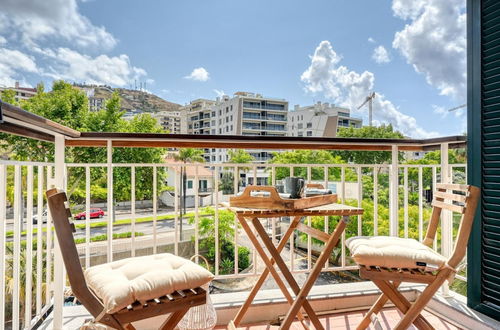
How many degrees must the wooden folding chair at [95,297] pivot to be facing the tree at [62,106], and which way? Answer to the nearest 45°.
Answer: approximately 90° to its left

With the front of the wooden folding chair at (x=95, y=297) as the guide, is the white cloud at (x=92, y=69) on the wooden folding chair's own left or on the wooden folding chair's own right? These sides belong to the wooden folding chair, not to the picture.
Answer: on the wooden folding chair's own left

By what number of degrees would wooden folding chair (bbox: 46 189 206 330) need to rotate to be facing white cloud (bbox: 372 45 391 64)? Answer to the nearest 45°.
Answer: approximately 45° to its left

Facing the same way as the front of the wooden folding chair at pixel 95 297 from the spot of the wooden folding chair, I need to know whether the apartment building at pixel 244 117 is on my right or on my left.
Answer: on my left

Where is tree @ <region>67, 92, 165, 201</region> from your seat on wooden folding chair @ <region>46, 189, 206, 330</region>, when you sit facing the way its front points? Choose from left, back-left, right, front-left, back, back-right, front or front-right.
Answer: left

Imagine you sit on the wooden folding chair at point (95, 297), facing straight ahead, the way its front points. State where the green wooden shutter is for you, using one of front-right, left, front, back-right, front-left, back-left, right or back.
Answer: front

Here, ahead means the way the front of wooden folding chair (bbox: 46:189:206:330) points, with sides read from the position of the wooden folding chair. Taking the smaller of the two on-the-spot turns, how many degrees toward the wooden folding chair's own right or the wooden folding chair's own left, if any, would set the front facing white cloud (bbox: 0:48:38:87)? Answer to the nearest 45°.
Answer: approximately 90° to the wooden folding chair's own left

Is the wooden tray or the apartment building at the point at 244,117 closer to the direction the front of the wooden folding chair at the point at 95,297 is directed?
the wooden tray

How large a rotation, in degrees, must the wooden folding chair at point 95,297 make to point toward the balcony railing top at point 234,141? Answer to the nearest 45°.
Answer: approximately 45° to its left

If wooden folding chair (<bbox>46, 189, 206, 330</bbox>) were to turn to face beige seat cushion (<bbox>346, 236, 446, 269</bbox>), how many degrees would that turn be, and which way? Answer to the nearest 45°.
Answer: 0° — it already faces it

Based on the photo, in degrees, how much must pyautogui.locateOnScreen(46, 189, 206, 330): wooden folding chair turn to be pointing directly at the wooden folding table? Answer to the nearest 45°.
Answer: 0° — it already faces it

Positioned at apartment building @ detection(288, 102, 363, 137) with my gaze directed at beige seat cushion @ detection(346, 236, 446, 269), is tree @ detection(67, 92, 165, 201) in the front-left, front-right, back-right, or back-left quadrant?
front-right

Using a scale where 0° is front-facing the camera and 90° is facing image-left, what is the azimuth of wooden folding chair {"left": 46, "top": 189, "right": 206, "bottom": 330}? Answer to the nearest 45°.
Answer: approximately 270°

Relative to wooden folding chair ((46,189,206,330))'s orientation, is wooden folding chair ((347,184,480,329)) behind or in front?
in front

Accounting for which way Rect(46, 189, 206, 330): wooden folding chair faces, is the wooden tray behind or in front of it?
in front
